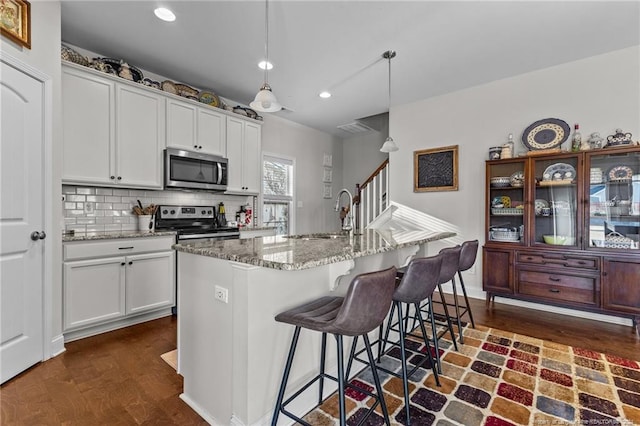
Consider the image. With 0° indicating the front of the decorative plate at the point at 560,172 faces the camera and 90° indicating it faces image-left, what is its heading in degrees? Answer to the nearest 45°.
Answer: approximately 0°

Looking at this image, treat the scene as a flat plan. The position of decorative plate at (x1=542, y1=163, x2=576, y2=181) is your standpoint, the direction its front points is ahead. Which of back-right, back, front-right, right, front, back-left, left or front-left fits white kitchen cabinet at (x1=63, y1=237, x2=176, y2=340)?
front-right

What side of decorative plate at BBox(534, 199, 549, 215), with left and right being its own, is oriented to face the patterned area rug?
front

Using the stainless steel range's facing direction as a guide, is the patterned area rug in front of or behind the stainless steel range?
in front

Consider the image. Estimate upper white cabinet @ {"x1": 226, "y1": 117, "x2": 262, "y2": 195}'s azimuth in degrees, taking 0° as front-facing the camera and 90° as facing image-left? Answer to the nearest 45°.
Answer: approximately 315°

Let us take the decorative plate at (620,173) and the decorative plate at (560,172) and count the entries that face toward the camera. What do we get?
2

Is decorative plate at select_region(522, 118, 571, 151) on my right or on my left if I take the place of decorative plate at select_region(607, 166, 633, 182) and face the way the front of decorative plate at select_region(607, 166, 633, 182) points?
on my right

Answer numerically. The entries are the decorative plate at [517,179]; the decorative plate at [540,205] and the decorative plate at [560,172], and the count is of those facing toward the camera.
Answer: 3

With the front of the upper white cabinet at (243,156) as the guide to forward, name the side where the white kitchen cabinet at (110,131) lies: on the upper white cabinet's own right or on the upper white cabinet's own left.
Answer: on the upper white cabinet's own right
